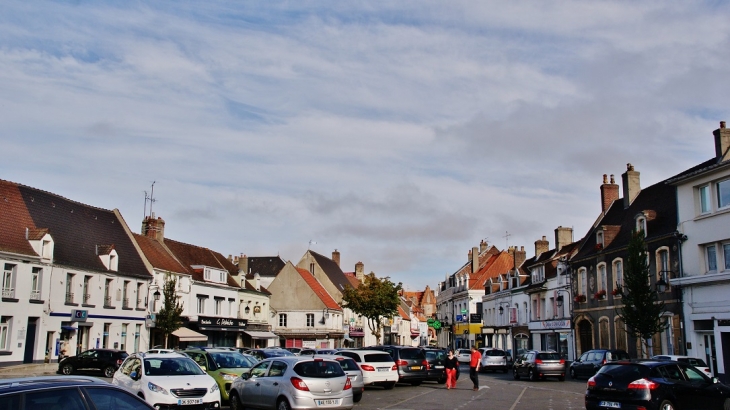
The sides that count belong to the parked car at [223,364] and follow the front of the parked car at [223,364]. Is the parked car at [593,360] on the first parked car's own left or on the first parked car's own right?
on the first parked car's own left

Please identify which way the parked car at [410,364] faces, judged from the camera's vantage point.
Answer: facing away from the viewer and to the left of the viewer

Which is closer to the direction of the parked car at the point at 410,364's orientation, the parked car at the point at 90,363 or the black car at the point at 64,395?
the parked car

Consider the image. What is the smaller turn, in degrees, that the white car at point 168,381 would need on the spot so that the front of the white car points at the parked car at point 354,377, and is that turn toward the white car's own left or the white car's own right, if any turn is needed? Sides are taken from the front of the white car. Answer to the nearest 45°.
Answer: approximately 90° to the white car's own left

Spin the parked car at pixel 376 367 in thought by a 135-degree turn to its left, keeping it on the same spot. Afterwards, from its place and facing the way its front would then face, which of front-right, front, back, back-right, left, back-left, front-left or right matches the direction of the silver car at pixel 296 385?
front

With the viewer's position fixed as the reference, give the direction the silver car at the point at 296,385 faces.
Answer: facing away from the viewer and to the left of the viewer

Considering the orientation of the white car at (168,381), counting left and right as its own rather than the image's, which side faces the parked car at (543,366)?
left

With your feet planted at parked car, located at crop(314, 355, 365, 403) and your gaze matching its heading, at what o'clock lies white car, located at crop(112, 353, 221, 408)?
The white car is roughly at 9 o'clock from the parked car.

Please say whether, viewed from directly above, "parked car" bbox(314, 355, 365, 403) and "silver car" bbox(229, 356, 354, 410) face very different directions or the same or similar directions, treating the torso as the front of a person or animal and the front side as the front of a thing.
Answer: same or similar directions

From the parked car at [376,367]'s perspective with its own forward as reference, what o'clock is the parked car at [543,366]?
the parked car at [543,366] is roughly at 3 o'clock from the parked car at [376,367].

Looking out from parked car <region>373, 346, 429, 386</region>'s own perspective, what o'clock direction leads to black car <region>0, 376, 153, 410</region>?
The black car is roughly at 8 o'clock from the parked car.
